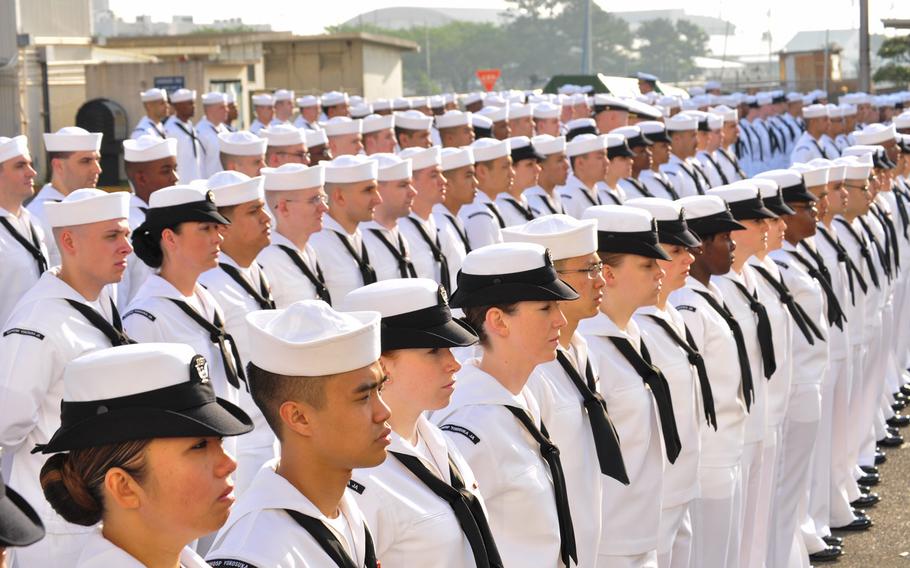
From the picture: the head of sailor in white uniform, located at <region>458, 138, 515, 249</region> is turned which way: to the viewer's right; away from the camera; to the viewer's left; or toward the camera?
to the viewer's right

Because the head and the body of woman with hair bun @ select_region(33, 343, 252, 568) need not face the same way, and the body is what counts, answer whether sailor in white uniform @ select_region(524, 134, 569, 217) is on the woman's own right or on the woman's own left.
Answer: on the woman's own left

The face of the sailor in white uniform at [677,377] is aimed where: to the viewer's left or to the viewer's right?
to the viewer's right

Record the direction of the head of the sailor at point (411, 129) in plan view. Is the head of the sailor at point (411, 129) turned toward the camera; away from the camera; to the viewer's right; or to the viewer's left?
to the viewer's right

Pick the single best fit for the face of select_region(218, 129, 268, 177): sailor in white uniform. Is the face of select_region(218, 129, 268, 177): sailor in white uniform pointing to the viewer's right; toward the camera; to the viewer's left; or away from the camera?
to the viewer's right

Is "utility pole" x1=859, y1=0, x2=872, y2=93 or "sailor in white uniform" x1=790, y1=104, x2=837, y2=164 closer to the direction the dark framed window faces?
the sailor in white uniform

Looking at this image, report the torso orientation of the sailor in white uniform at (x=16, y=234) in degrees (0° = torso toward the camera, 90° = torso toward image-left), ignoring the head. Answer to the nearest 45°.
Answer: approximately 315°

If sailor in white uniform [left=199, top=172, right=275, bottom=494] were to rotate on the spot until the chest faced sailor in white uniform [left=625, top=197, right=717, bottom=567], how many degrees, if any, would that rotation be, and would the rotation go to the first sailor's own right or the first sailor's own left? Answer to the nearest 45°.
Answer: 0° — they already face them

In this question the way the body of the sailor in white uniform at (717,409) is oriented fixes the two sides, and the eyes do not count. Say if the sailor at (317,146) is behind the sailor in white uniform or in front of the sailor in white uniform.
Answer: behind

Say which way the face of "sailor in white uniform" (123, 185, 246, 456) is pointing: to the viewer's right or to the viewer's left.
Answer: to the viewer's right

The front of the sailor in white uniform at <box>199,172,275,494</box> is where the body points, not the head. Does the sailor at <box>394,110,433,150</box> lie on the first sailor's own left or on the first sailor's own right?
on the first sailor's own left

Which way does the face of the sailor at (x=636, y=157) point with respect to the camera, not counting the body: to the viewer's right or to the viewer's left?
to the viewer's right

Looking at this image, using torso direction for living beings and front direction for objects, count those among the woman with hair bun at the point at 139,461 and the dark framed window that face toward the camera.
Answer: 1
